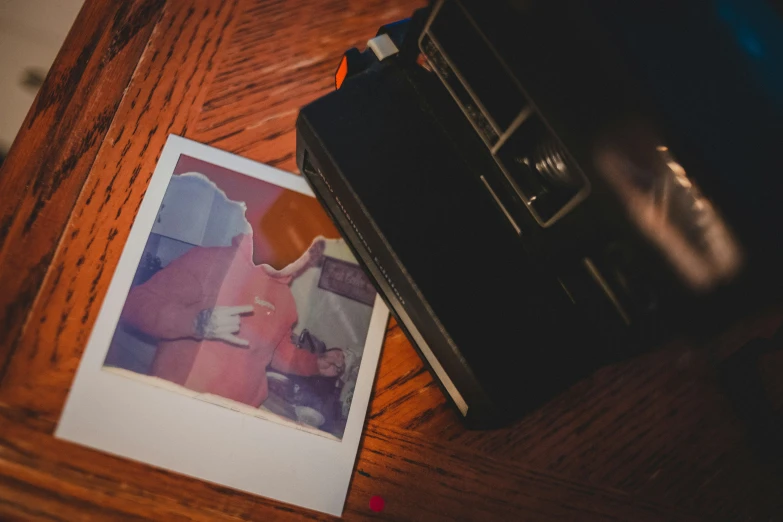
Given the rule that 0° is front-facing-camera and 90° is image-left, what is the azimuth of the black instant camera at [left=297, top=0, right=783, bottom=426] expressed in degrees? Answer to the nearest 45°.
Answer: approximately 45°
